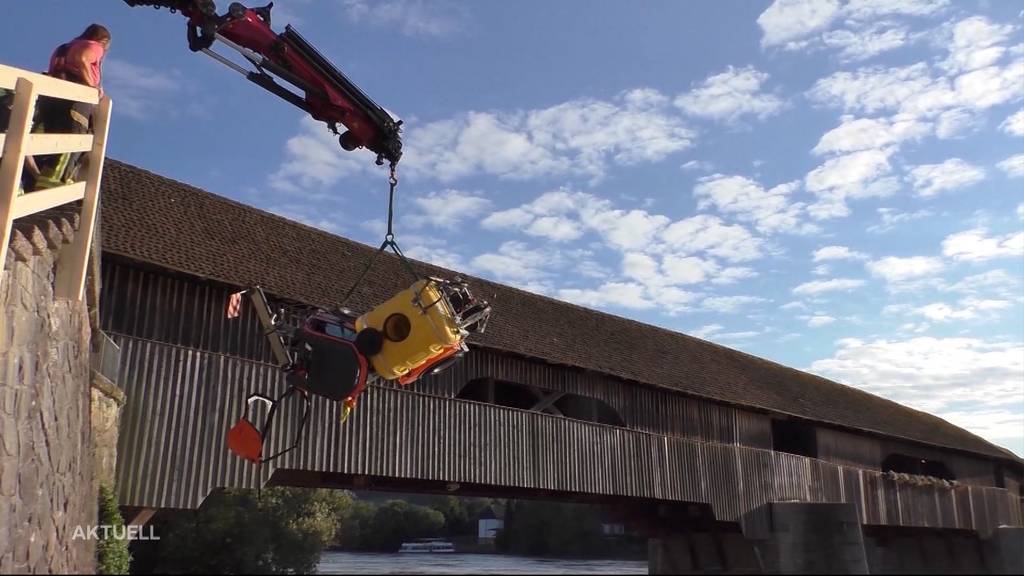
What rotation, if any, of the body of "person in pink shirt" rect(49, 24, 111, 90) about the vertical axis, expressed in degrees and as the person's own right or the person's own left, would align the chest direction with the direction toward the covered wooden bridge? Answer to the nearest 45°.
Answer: approximately 45° to the person's own left

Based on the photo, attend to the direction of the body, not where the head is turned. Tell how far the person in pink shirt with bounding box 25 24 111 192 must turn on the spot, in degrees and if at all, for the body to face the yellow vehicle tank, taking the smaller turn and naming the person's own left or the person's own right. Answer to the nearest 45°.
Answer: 0° — they already face it

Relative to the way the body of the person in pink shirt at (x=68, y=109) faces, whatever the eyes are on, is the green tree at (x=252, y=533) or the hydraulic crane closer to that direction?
the hydraulic crane

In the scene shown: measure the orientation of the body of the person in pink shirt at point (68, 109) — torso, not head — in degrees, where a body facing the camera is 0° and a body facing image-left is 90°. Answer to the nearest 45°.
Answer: approximately 270°

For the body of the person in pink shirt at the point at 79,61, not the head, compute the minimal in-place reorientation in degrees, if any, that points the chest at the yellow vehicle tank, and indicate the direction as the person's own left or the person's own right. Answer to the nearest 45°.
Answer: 0° — they already face it

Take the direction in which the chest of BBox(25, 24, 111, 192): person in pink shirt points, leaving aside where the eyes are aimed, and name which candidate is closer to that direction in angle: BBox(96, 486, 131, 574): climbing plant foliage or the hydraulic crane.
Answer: the hydraulic crane

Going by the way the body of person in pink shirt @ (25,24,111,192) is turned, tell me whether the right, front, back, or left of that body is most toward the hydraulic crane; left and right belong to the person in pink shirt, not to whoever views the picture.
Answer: front
